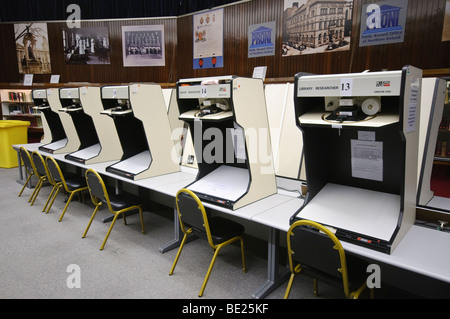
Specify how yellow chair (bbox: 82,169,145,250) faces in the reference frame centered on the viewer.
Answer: facing away from the viewer and to the right of the viewer

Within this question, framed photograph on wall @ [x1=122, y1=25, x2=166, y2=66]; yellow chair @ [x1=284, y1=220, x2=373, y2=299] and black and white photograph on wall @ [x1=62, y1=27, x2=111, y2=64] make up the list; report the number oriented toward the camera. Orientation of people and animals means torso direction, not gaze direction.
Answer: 2

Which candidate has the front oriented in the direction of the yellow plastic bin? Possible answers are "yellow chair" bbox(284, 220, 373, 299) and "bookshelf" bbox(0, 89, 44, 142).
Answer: the bookshelf

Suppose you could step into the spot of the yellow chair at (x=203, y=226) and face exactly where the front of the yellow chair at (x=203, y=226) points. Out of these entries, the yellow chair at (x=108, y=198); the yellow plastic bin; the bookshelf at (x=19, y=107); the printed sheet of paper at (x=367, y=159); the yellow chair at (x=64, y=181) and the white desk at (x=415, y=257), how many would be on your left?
4

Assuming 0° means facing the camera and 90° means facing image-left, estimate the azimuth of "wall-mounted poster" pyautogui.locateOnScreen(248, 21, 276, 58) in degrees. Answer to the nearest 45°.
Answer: approximately 45°

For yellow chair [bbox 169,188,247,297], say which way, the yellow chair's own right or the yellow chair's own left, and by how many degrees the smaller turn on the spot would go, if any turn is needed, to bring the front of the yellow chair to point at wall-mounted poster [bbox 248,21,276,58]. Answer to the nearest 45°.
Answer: approximately 45° to the yellow chair's own left

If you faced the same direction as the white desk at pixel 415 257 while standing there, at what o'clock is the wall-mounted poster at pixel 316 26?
The wall-mounted poster is roughly at 4 o'clock from the white desk.

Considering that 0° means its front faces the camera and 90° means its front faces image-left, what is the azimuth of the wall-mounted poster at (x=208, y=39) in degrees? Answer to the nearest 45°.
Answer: approximately 45°

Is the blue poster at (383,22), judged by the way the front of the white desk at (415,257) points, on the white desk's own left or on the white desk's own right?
on the white desk's own right

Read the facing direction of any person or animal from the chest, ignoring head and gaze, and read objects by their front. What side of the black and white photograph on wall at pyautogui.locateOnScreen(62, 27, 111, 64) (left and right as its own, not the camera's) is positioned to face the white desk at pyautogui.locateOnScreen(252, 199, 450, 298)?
front

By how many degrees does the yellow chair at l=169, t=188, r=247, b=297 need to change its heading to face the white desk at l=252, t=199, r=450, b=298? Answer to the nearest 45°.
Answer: approximately 90° to its right

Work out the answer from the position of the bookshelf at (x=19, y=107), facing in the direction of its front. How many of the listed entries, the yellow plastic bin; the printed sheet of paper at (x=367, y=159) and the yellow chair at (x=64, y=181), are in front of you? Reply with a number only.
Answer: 3

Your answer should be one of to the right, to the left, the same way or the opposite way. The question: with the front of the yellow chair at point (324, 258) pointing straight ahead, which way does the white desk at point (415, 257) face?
the opposite way

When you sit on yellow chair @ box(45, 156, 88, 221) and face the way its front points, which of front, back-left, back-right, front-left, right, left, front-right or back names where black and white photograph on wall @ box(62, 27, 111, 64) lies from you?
front-left
